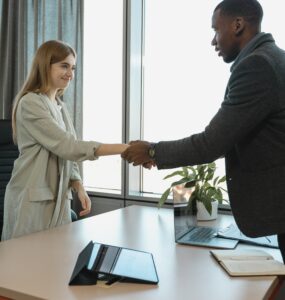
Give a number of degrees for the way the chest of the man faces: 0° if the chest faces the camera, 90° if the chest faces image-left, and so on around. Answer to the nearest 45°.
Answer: approximately 90°

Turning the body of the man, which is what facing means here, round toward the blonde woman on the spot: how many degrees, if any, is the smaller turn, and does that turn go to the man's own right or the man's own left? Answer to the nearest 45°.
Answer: approximately 45° to the man's own right
